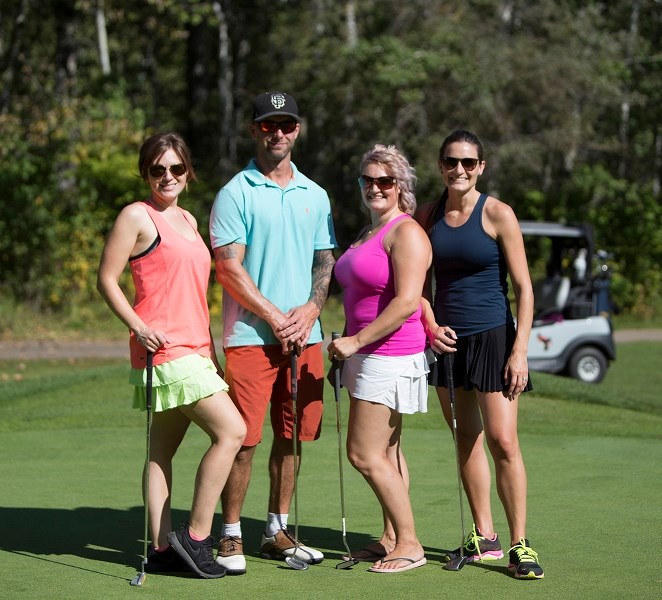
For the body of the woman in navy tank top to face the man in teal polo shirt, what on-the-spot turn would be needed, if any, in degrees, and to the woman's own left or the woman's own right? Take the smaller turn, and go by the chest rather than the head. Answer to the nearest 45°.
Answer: approximately 90° to the woman's own right

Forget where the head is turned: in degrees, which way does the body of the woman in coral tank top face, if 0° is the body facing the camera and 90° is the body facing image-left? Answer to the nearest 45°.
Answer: approximately 315°

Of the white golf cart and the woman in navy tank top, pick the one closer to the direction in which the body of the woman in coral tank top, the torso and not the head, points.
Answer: the woman in navy tank top

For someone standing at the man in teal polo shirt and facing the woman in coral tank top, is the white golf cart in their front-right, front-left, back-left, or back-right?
back-right

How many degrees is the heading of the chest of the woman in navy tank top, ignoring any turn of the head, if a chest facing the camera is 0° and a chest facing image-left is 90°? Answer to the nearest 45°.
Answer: approximately 0°
